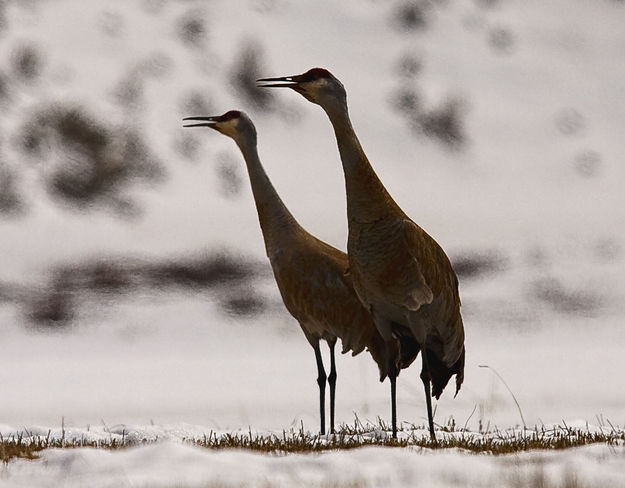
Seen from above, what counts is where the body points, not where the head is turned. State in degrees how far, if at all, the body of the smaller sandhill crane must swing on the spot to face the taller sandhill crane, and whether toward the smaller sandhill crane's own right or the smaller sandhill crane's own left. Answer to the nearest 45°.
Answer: approximately 135° to the smaller sandhill crane's own left

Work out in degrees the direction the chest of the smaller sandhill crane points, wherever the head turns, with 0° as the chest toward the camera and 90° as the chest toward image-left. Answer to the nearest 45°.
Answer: approximately 90°
